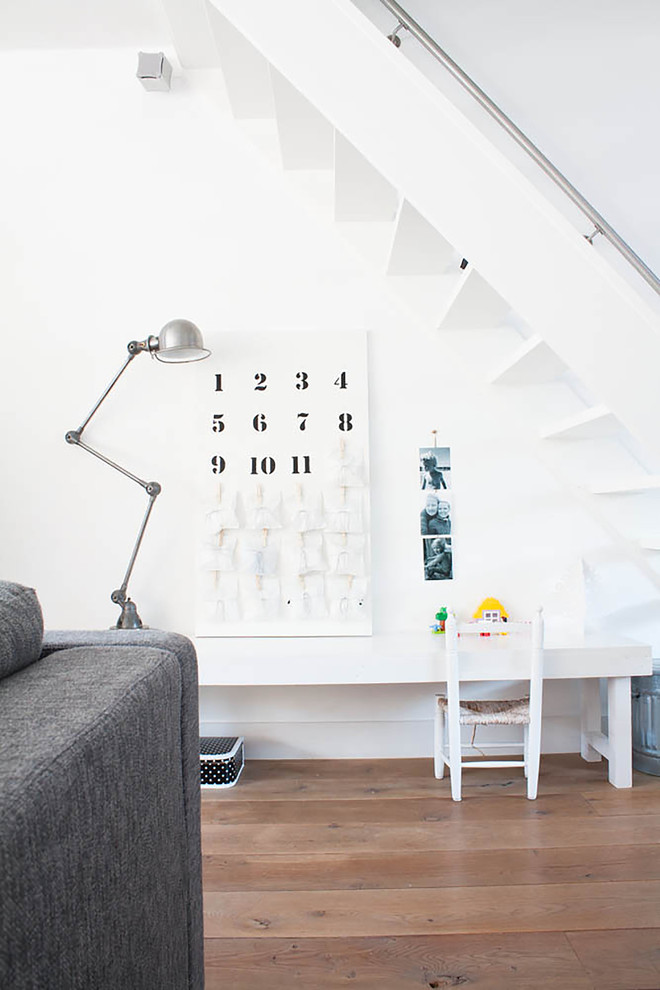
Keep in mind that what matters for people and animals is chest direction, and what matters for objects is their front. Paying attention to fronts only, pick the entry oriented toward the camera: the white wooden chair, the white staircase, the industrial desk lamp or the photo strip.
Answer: the photo strip

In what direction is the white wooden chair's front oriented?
away from the camera

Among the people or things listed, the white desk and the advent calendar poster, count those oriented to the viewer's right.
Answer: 0

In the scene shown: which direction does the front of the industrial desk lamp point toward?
to the viewer's right

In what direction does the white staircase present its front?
to the viewer's right

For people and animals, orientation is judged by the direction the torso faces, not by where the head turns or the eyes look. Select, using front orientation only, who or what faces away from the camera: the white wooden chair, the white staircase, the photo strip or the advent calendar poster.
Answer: the white wooden chair

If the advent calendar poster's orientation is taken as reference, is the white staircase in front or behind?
in front

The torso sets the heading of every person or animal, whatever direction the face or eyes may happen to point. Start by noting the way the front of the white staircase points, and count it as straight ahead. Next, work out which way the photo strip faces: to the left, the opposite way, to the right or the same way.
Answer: to the right

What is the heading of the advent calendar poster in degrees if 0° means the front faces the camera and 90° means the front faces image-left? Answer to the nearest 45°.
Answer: approximately 0°

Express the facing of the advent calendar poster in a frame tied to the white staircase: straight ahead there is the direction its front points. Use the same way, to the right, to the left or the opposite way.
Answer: to the right

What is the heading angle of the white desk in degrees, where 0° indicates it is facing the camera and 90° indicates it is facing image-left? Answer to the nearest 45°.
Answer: approximately 0°

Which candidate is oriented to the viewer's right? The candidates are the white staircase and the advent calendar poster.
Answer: the white staircase
